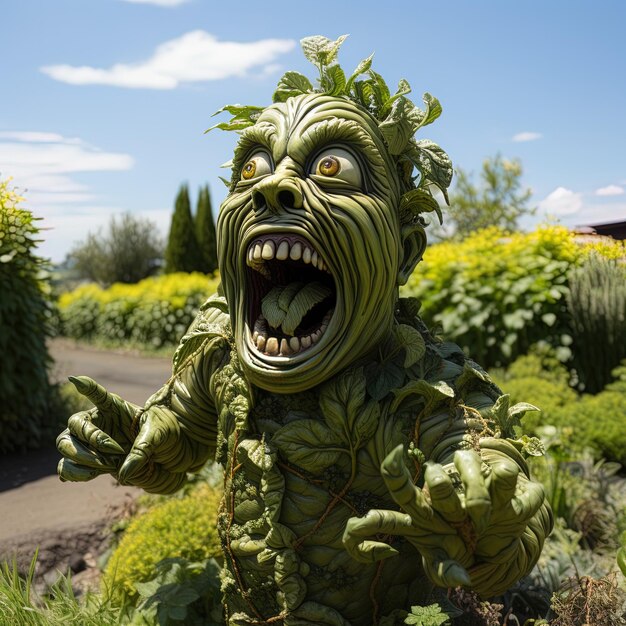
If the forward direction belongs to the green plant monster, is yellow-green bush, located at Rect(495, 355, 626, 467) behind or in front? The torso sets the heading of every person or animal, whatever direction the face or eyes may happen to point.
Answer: behind

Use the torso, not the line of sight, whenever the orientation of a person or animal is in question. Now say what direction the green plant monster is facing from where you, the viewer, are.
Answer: facing the viewer and to the left of the viewer

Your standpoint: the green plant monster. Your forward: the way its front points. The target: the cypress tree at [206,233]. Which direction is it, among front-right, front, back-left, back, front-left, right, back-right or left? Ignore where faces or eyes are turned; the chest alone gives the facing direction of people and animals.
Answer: back-right

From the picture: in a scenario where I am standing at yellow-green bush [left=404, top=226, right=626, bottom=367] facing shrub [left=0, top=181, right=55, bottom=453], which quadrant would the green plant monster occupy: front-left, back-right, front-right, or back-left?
front-left

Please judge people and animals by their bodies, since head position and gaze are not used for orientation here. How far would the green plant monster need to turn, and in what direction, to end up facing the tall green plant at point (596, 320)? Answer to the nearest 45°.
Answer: approximately 180°

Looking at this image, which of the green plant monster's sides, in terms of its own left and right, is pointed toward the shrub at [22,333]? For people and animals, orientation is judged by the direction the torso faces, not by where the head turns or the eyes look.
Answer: right

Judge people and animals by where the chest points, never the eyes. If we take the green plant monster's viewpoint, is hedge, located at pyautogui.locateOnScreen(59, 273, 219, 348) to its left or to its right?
on its right

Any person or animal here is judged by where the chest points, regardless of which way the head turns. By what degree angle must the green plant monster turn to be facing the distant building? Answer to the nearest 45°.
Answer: approximately 180°

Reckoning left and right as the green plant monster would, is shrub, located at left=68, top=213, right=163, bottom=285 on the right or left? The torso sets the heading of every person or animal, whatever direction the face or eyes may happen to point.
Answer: on its right

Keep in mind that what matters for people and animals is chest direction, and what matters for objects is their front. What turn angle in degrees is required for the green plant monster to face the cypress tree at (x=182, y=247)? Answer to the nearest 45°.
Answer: approximately 135° to its right
